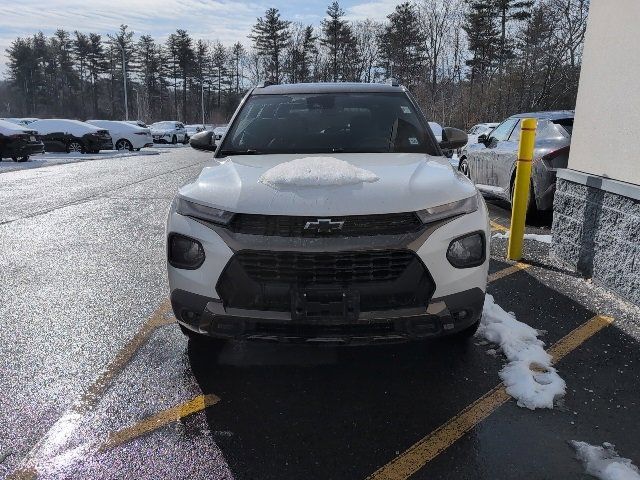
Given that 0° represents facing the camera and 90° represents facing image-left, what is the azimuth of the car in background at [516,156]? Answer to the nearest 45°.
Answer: approximately 135°

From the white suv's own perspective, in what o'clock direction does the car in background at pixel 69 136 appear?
The car in background is roughly at 5 o'clock from the white suv.

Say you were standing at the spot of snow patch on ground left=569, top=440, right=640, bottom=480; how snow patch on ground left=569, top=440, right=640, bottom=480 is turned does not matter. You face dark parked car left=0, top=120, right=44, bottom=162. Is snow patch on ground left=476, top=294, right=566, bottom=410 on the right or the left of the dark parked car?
right

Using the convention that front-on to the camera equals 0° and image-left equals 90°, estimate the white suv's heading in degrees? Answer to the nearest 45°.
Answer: approximately 0°

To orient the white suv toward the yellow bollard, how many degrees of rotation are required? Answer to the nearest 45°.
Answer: approximately 135° to its left

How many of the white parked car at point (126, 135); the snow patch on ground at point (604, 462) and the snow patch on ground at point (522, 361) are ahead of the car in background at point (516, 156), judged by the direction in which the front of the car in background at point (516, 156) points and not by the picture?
1

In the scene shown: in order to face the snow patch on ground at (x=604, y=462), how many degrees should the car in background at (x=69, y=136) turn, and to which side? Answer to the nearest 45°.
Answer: approximately 135° to its left

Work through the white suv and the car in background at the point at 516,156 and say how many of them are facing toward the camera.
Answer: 1

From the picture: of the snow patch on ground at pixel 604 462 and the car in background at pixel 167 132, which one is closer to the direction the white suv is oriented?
the snow patch on ground

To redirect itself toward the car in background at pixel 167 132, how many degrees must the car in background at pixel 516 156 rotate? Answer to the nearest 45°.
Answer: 0° — it already faces it

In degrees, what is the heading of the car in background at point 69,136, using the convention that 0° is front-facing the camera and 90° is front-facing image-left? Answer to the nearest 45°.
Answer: approximately 135°

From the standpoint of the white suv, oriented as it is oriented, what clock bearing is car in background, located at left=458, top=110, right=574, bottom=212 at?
The car in background is roughly at 7 o'clock from the white suv.

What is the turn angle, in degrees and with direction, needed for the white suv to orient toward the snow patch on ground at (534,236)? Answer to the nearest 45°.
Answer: approximately 135° to its left
